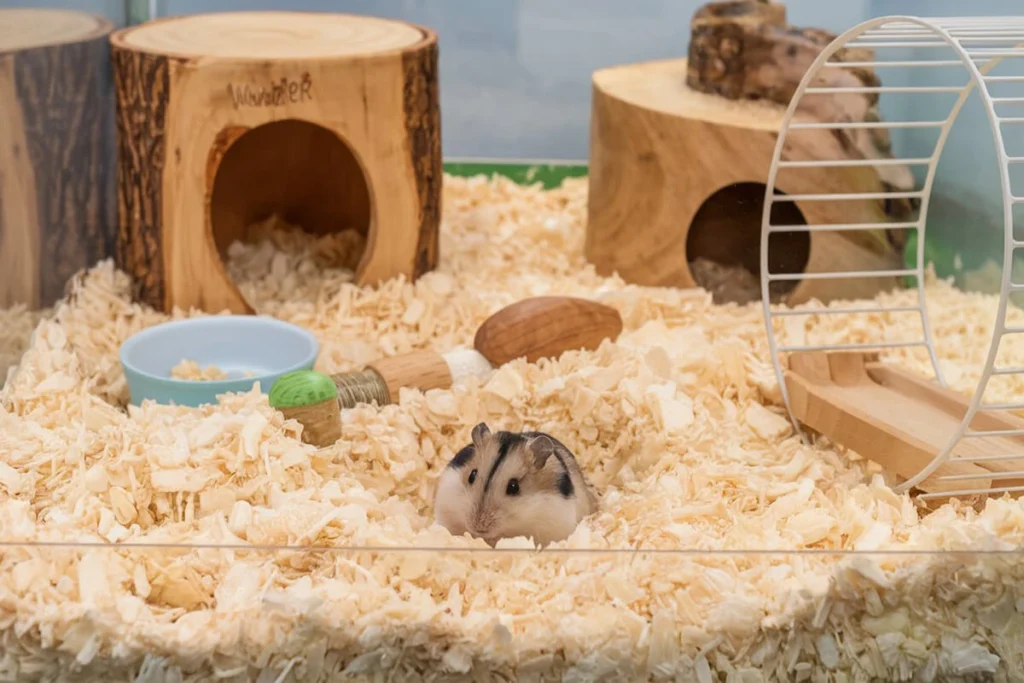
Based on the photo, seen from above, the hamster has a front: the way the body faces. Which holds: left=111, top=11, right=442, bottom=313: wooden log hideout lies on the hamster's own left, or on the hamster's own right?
on the hamster's own right

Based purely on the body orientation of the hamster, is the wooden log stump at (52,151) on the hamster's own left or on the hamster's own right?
on the hamster's own right

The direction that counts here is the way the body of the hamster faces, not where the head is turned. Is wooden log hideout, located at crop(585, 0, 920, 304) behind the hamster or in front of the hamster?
behind

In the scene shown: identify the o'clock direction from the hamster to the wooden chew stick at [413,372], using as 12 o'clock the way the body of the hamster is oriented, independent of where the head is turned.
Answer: The wooden chew stick is roughly at 4 o'clock from the hamster.

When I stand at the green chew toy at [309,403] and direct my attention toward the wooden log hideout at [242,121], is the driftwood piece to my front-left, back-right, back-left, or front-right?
front-right

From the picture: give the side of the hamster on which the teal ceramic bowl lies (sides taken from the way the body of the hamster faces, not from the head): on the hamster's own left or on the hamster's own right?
on the hamster's own right

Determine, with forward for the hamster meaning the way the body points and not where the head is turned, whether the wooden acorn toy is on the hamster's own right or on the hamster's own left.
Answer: on the hamster's own right

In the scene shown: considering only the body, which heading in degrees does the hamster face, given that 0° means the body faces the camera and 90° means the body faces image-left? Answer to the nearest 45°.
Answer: approximately 45°
